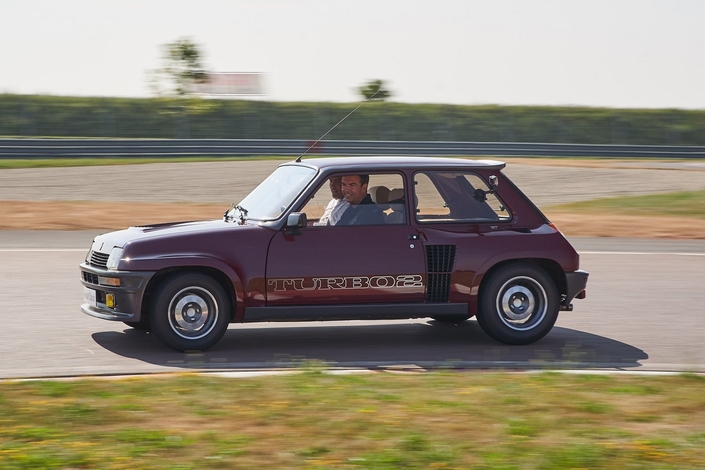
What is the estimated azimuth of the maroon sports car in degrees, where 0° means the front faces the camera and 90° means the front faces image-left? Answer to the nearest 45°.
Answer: approximately 90°

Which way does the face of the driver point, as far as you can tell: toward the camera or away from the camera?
toward the camera

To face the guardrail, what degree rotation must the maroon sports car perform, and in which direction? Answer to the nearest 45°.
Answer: approximately 90° to its right
